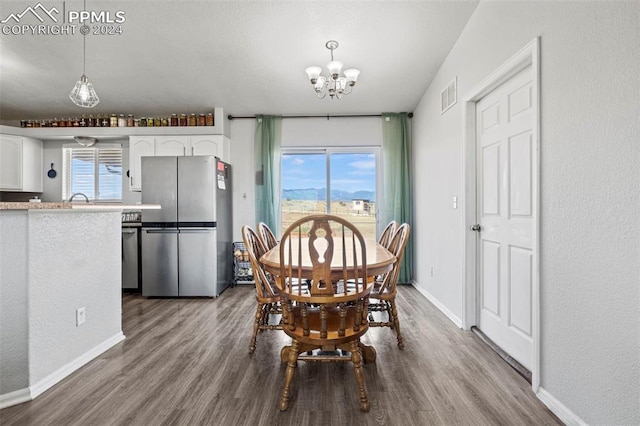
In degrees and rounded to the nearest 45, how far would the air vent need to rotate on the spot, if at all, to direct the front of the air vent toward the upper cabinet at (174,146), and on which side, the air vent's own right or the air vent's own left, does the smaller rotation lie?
approximately 45° to the air vent's own right

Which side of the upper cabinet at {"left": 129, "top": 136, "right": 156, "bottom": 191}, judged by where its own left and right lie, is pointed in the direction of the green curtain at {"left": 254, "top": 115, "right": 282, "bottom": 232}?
left

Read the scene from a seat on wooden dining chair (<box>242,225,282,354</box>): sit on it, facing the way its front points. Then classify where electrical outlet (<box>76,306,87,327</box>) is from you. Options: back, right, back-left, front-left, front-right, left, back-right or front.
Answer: back

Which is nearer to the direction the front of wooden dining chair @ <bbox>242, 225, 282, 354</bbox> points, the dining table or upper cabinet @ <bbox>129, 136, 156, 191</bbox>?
the dining table

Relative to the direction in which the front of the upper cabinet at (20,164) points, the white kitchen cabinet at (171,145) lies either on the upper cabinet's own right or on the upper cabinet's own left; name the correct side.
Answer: on the upper cabinet's own left

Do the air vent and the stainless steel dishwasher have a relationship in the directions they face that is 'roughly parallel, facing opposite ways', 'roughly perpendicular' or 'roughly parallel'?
roughly perpendicular

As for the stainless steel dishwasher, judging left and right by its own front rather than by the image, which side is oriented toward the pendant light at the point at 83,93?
front

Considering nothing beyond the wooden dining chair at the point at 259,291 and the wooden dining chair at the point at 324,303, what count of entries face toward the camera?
0

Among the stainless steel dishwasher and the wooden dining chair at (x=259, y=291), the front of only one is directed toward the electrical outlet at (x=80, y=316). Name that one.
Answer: the stainless steel dishwasher

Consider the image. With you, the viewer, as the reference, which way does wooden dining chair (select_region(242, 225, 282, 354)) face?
facing to the right of the viewer

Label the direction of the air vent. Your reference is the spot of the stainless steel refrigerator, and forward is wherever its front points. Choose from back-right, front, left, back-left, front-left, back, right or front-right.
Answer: front-left

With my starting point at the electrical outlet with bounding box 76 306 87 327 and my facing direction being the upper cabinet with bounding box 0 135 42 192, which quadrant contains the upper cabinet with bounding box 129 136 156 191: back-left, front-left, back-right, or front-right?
front-right

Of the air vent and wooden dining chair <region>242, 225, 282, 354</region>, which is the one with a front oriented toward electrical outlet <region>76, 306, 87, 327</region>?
the air vent

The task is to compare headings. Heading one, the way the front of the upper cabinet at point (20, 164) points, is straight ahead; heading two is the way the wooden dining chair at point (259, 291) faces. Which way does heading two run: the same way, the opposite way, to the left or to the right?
to the left

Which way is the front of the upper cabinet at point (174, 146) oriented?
toward the camera

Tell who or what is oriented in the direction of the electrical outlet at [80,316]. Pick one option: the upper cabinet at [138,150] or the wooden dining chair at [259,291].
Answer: the upper cabinet

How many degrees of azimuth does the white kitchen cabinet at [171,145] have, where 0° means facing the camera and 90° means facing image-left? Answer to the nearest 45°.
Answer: approximately 0°

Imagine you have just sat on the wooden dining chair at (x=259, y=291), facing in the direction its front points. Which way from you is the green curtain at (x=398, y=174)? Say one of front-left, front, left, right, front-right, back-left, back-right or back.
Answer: front-left

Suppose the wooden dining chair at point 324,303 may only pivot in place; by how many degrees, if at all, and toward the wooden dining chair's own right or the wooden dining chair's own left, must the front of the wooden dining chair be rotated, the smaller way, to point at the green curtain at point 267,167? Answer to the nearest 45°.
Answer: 0° — it already faces it

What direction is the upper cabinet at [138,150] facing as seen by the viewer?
toward the camera
